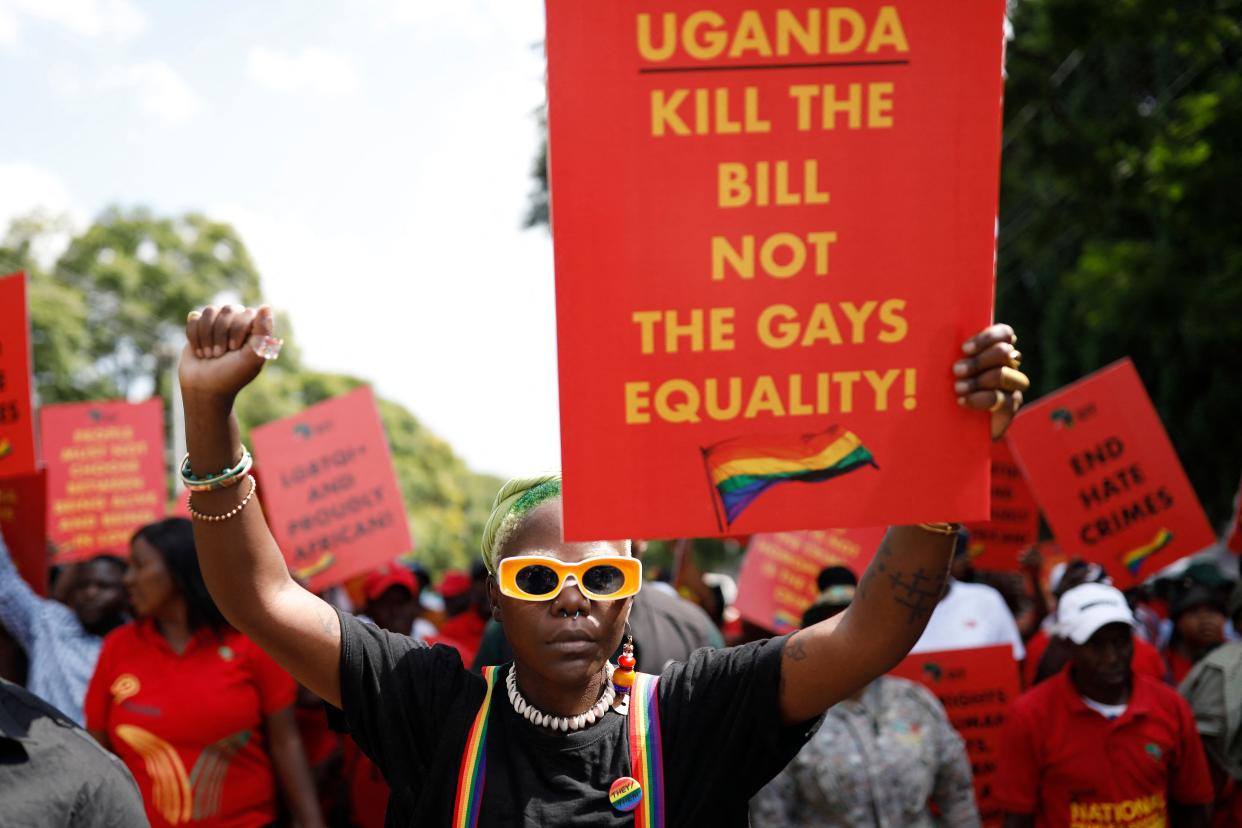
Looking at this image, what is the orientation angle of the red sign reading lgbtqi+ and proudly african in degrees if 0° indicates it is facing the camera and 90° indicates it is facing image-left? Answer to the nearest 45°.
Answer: approximately 0°

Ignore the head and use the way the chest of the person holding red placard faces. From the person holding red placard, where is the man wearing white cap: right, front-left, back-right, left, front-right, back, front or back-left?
back-left

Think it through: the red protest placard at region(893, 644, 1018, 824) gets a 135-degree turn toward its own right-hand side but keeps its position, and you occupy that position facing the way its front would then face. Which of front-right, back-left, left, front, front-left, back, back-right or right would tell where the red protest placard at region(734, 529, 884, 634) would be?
front

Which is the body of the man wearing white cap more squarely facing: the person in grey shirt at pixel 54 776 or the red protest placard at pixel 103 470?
the person in grey shirt

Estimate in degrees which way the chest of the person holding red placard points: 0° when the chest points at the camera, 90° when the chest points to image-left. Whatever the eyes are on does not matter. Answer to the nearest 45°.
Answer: approximately 0°

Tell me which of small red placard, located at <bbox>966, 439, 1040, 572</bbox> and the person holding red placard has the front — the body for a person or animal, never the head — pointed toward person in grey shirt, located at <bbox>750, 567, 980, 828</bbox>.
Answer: the small red placard

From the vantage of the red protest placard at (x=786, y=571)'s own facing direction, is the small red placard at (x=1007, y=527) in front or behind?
behind

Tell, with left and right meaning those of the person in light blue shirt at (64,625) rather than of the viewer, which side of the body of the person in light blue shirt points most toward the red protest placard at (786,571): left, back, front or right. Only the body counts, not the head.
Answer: left

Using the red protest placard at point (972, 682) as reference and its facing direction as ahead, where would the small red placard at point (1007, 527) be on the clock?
The small red placard is roughly at 6 o'clock from the red protest placard.

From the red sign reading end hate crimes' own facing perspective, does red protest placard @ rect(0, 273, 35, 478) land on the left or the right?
on its right
